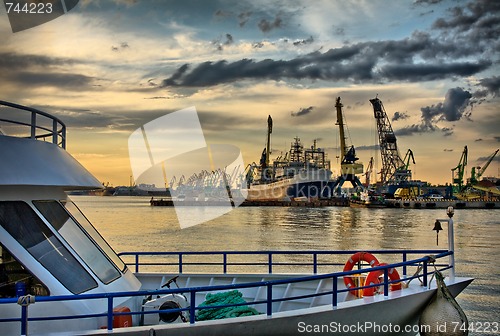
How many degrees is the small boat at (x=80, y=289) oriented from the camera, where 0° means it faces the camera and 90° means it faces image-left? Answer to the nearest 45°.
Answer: approximately 270°
